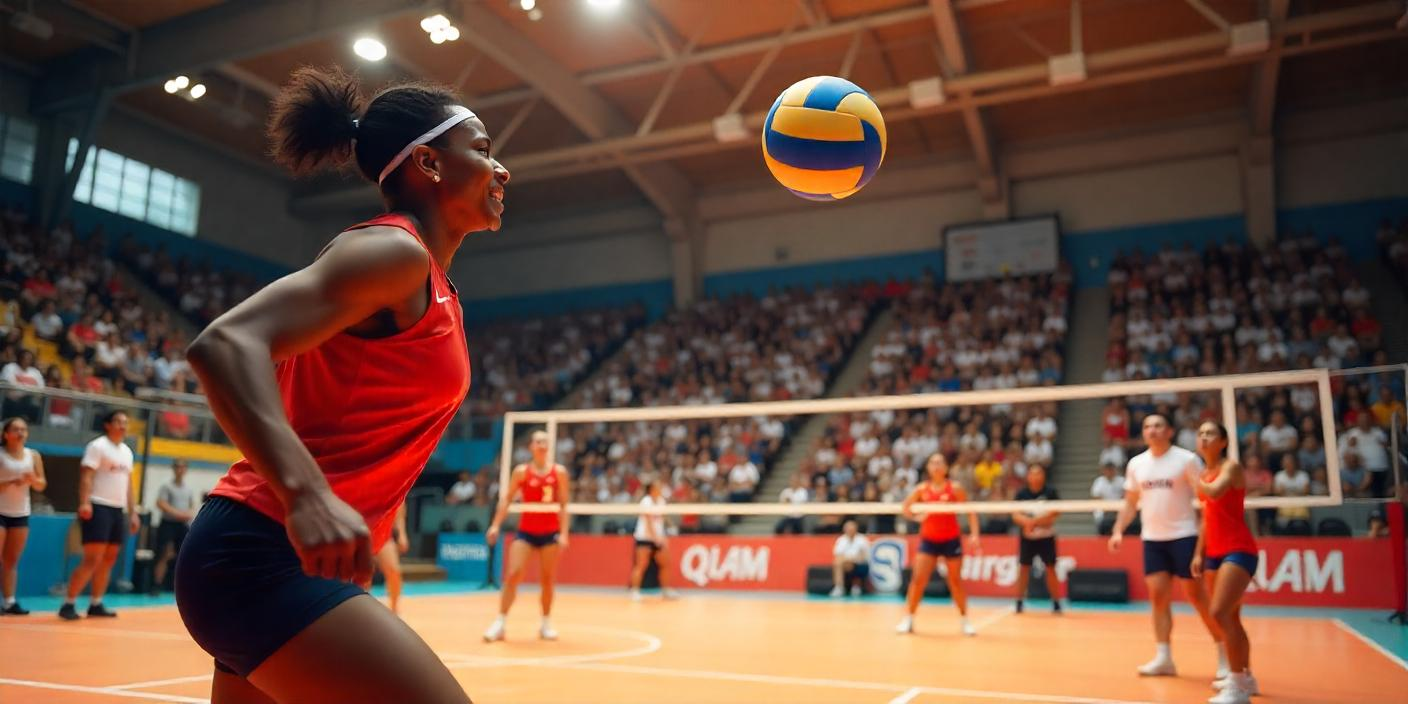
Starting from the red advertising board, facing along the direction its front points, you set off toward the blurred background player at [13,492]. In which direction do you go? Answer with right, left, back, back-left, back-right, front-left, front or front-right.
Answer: front-right

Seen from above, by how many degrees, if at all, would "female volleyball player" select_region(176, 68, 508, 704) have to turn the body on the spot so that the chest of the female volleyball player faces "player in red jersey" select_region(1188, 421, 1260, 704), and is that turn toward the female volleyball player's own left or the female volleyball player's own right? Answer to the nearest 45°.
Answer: approximately 45° to the female volleyball player's own left

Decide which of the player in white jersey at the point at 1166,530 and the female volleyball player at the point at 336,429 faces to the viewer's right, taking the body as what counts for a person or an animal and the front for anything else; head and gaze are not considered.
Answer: the female volleyball player

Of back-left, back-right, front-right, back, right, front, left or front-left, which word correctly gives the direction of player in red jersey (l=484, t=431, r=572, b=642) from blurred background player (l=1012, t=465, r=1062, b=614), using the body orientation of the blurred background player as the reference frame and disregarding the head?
front-right

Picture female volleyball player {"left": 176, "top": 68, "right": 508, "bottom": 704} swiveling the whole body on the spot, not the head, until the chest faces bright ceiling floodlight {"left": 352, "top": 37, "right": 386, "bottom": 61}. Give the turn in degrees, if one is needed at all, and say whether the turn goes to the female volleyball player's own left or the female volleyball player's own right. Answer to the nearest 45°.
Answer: approximately 90° to the female volleyball player's own left

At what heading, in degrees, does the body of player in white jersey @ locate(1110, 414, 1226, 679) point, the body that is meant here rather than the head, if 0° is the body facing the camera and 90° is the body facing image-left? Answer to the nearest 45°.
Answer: approximately 45°

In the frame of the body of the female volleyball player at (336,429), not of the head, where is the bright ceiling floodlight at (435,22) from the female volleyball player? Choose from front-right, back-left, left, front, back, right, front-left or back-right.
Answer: left

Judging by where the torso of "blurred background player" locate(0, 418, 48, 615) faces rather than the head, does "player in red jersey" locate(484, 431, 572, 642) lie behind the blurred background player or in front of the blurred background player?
in front

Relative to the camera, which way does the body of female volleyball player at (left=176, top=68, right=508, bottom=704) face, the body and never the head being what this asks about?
to the viewer's right

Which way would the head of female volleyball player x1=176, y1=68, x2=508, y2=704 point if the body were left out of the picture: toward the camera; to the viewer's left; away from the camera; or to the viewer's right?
to the viewer's right
